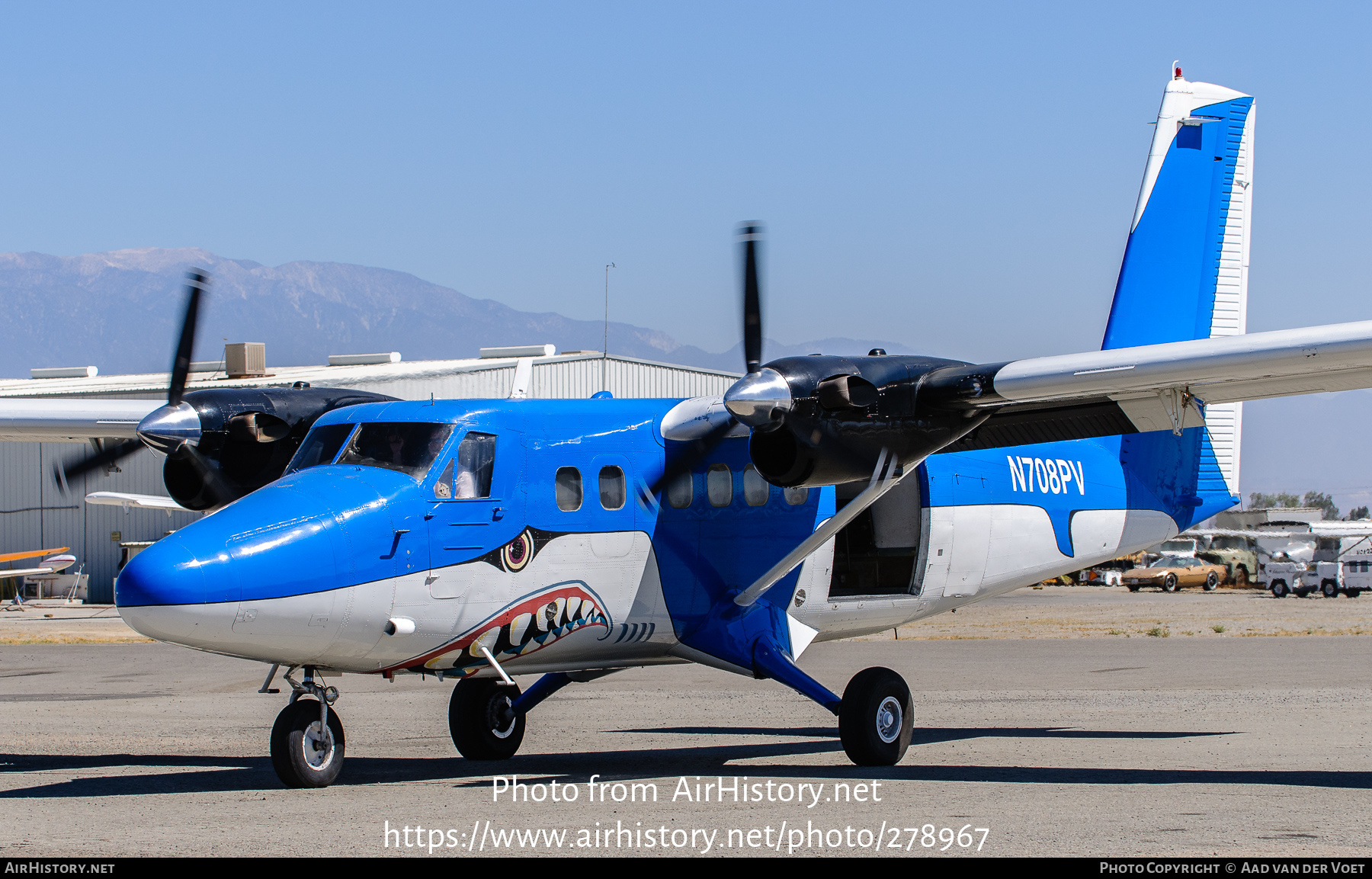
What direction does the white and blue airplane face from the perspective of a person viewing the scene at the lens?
facing the viewer and to the left of the viewer

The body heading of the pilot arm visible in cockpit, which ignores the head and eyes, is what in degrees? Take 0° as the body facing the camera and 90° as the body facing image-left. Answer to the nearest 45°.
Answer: approximately 45°
